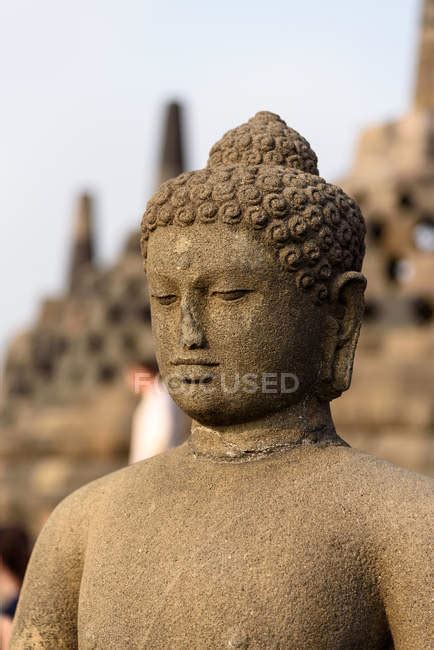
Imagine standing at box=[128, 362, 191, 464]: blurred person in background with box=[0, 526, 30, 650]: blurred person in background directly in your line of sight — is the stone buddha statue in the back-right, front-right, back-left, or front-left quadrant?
front-left

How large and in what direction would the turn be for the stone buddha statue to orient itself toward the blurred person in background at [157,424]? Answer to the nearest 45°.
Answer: approximately 135° to its right

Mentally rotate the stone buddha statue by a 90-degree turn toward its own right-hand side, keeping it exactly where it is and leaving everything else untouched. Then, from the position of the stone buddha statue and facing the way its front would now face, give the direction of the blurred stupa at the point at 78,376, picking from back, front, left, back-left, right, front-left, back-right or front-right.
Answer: front-right

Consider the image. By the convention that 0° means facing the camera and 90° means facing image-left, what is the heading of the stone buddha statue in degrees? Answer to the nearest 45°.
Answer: approximately 45°
